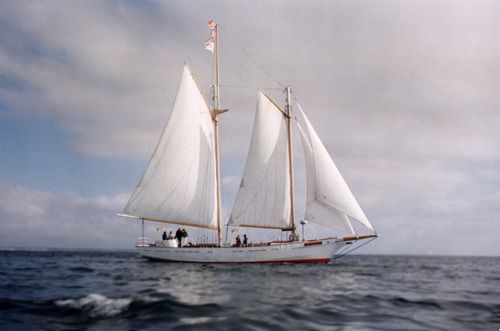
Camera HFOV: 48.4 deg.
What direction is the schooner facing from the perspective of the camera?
to the viewer's right
